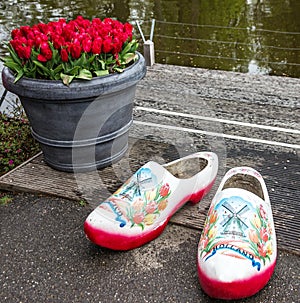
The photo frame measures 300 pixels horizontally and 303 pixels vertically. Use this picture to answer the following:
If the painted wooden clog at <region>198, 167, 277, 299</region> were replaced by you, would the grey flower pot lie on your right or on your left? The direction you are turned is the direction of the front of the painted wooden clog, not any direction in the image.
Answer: on your right

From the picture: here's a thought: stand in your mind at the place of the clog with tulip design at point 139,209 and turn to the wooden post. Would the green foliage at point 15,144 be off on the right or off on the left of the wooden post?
left

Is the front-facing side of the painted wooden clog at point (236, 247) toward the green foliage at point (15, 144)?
no

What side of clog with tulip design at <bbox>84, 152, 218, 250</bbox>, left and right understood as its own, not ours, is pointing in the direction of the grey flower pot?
right

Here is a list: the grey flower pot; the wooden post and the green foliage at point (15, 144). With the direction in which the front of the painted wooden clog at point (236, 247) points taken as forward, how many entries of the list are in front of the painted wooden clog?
0

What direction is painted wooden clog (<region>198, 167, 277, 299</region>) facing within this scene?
toward the camera

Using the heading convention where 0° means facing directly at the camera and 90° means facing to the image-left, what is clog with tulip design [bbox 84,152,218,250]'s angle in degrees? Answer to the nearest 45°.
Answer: approximately 45°

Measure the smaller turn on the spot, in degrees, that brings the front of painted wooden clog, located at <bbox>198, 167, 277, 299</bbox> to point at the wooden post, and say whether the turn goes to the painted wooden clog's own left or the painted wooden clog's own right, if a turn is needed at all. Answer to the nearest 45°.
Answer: approximately 180°

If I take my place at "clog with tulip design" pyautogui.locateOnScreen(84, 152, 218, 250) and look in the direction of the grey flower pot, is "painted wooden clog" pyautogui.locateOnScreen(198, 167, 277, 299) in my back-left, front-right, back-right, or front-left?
back-right

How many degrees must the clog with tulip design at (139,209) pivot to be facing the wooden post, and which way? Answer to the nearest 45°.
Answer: approximately 135° to its right

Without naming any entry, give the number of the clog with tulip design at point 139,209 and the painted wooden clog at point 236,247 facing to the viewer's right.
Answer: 0

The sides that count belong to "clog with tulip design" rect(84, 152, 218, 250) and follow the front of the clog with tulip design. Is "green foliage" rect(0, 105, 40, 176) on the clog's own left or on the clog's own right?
on the clog's own right
